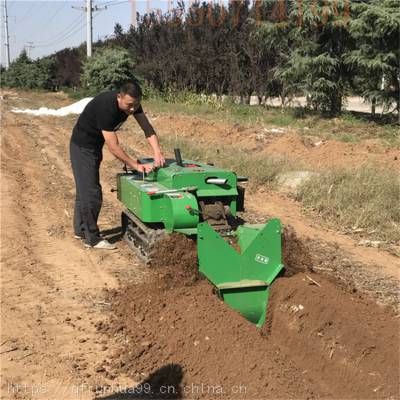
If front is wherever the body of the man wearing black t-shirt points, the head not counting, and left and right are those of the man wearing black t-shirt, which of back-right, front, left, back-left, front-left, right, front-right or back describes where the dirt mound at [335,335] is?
front-right

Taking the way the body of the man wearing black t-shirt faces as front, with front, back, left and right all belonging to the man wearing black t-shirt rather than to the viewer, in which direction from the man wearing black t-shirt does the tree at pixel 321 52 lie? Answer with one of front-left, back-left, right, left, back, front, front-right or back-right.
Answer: front-left

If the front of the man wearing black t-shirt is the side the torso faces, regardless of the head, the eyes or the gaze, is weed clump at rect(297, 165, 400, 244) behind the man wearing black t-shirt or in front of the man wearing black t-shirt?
in front

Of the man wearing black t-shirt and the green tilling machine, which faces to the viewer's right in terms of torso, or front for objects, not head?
the man wearing black t-shirt

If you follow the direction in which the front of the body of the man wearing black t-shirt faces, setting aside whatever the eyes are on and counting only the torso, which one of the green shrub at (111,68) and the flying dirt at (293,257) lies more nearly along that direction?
the flying dirt

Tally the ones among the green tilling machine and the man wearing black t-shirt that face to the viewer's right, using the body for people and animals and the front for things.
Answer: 1

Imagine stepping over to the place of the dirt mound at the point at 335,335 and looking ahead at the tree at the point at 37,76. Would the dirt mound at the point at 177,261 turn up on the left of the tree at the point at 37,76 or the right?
left

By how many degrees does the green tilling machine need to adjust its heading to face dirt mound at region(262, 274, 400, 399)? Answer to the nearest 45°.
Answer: approximately 180°

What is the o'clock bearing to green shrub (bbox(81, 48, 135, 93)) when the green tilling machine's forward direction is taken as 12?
The green shrub is roughly at 1 o'clock from the green tilling machine.

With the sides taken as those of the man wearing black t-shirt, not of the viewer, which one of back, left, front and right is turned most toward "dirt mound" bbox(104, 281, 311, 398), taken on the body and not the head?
right

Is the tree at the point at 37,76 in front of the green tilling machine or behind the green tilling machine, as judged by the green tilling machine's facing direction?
in front

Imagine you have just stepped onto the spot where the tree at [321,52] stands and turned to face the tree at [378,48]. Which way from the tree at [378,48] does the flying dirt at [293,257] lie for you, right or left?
right

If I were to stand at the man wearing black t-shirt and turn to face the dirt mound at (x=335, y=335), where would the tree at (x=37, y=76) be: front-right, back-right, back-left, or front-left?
back-left

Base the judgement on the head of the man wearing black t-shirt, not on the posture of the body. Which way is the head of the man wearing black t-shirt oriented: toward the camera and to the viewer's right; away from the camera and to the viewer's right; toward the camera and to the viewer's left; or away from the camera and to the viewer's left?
toward the camera and to the viewer's right

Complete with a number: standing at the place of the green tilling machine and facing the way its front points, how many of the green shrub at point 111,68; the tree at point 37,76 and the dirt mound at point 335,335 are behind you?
1

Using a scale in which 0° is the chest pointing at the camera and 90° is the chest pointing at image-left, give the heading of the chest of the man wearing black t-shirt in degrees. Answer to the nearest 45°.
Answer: approximately 270°

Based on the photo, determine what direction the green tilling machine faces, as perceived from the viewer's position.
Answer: facing away from the viewer and to the left of the viewer

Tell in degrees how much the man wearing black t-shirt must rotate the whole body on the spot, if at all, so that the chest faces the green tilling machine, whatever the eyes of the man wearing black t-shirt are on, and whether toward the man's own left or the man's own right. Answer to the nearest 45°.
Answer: approximately 45° to the man's own right

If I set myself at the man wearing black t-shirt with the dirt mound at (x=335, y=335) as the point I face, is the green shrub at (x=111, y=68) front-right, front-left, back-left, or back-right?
back-left
